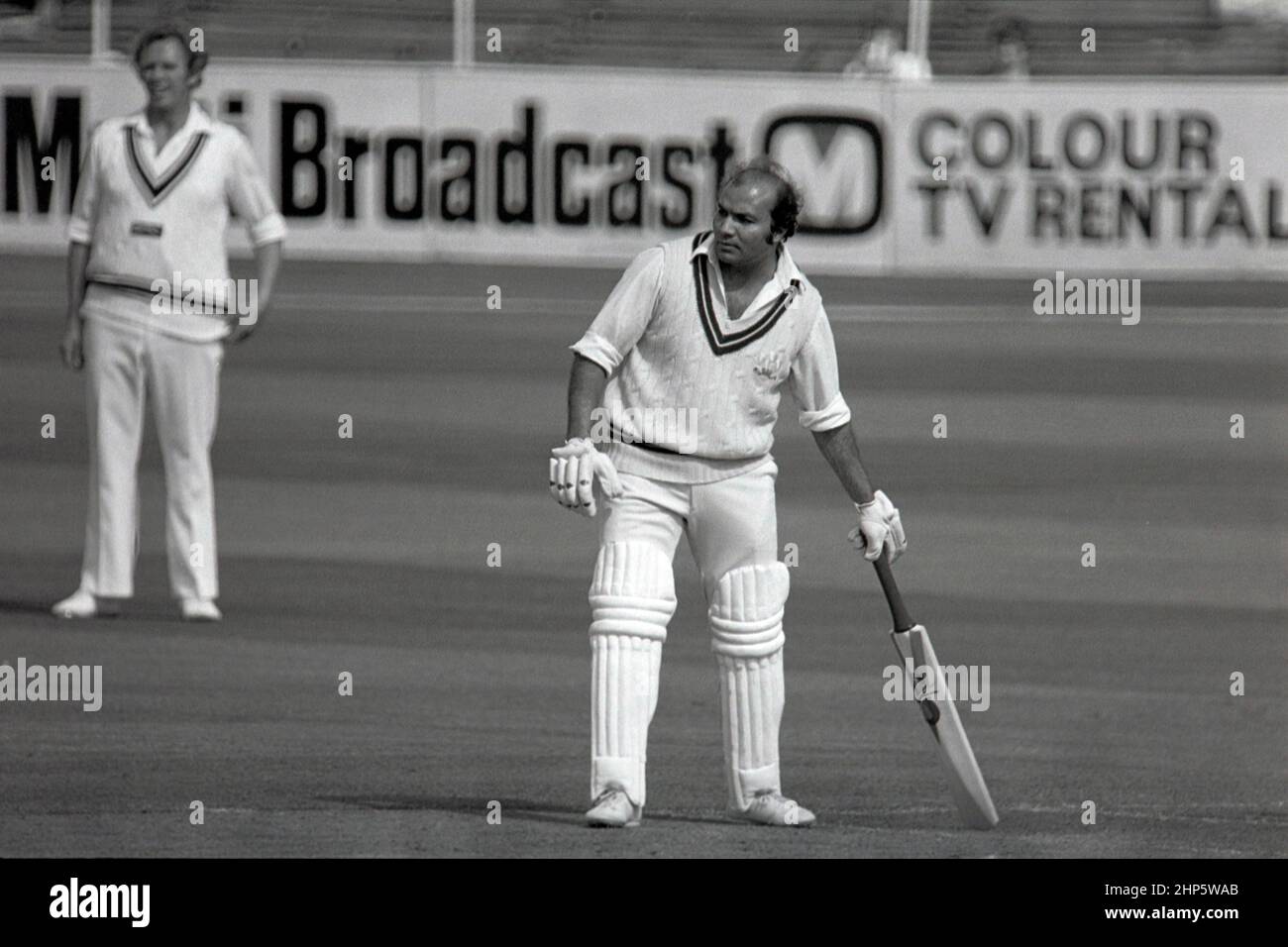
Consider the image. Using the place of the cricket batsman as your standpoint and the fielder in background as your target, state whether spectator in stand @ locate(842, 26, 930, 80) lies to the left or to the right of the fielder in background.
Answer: right

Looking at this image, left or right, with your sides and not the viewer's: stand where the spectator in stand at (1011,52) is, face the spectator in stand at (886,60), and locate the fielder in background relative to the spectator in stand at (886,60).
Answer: left

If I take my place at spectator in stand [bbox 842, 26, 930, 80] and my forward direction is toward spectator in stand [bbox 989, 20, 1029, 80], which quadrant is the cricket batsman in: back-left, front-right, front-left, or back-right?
back-right

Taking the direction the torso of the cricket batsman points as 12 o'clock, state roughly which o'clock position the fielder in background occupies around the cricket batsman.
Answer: The fielder in background is roughly at 5 o'clock from the cricket batsman.

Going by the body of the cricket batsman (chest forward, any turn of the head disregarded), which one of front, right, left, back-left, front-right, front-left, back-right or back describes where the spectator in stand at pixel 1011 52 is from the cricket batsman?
back

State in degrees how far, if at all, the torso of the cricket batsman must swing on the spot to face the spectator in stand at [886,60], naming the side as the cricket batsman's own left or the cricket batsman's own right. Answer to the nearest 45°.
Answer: approximately 180°

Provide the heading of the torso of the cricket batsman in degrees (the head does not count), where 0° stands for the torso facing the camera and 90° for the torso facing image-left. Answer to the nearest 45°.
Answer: approximately 0°
